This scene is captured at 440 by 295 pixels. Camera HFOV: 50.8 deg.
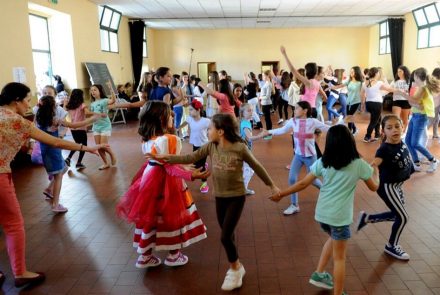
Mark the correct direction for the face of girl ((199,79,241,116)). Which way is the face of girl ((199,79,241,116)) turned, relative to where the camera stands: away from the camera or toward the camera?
away from the camera

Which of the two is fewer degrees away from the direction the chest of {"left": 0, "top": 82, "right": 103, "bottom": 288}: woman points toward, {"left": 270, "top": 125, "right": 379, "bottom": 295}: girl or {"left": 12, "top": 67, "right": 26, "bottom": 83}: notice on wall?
the girl

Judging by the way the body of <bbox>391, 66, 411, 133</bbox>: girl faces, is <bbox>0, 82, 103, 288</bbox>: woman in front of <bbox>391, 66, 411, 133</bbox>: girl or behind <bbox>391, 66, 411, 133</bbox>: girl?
in front

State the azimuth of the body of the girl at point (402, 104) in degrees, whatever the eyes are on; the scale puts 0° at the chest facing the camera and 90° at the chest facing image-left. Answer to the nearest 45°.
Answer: approximately 45°

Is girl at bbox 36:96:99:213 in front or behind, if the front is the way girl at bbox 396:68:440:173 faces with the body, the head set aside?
in front

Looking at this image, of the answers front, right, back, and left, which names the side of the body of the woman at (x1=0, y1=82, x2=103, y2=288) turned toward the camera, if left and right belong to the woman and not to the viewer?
right

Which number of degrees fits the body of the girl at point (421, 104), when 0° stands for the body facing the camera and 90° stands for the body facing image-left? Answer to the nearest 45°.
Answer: approximately 90°

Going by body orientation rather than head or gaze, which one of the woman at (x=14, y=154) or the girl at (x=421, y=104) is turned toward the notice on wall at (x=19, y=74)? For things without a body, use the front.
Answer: the girl at (x=421, y=104)

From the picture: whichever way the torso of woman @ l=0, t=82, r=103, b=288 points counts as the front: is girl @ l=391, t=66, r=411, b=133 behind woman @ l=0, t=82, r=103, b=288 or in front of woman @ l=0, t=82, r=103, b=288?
in front

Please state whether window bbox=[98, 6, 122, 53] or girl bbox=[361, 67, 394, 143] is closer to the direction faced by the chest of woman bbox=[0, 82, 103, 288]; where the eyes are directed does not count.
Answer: the girl

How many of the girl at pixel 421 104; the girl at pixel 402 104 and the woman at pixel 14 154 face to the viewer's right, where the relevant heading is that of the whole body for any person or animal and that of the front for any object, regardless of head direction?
1

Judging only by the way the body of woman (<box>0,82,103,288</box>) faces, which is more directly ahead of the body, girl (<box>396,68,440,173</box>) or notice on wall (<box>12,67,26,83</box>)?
the girl

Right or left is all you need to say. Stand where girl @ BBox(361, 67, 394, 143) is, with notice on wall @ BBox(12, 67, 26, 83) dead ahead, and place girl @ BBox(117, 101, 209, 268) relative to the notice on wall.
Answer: left
